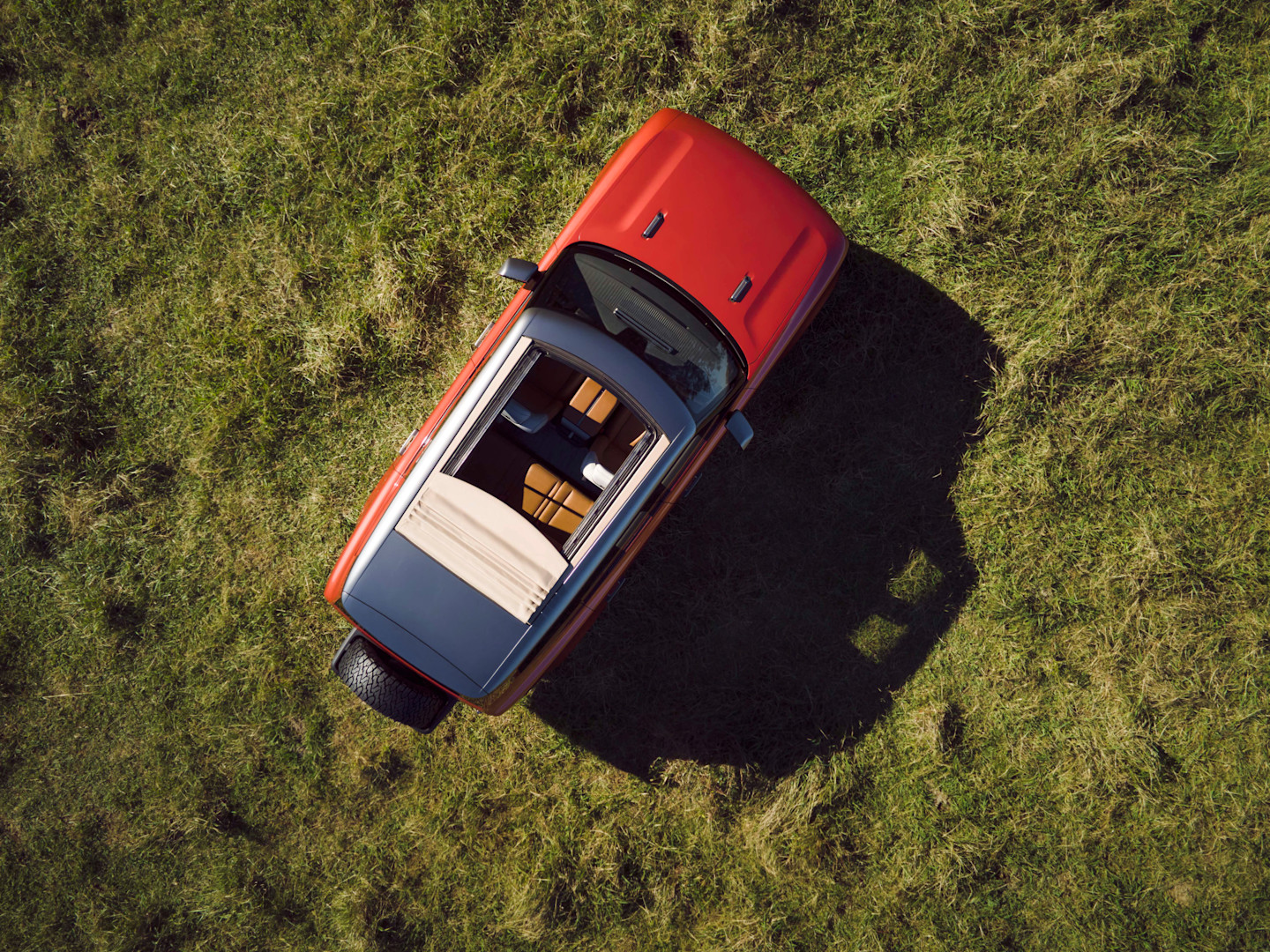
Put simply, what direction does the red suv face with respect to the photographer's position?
facing away from the viewer and to the right of the viewer
